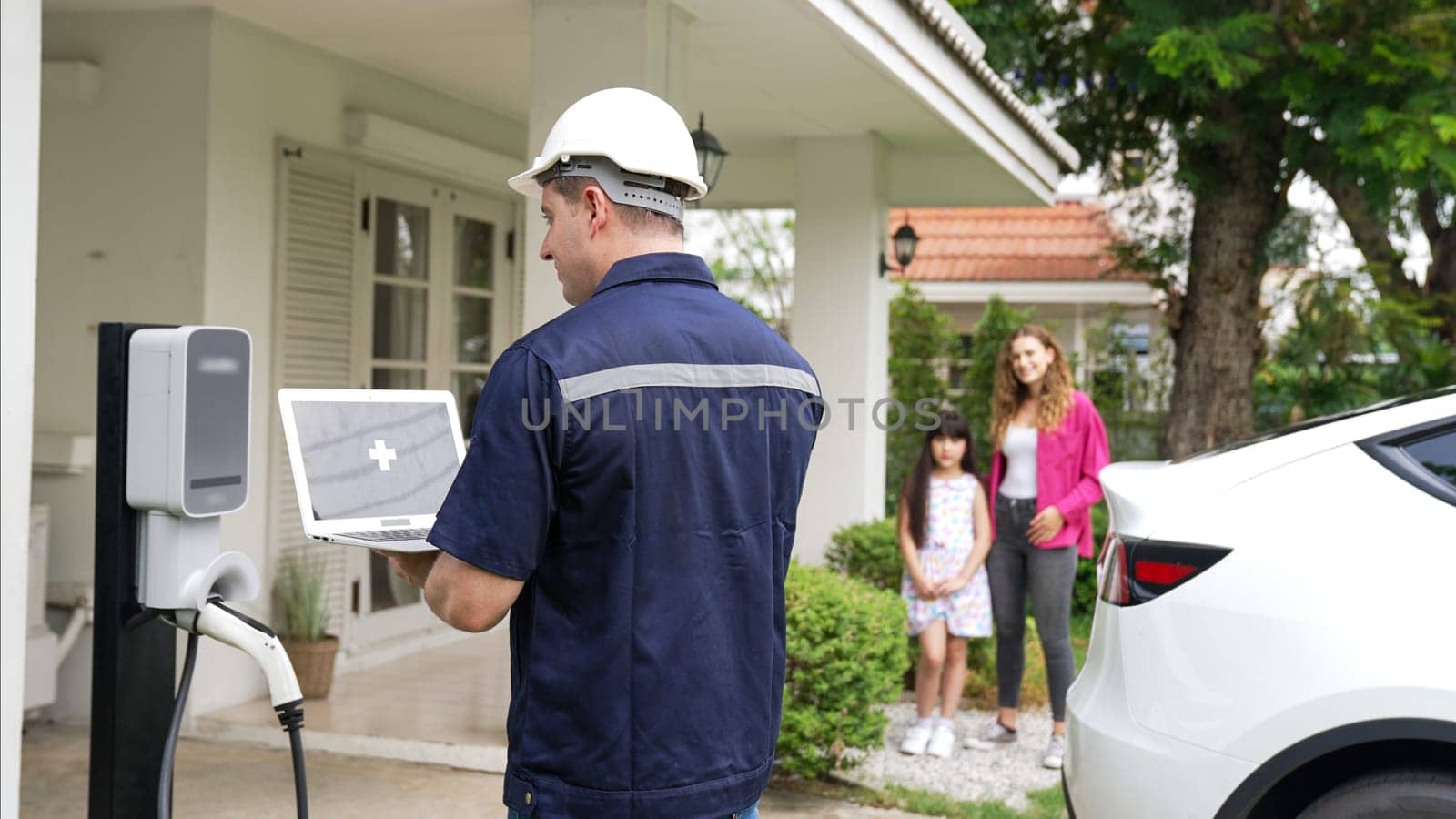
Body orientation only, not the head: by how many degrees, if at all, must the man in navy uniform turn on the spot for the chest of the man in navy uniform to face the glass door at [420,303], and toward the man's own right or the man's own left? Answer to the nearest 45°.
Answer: approximately 45° to the man's own right

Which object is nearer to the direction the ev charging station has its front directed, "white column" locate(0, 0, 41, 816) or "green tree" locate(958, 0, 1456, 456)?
the green tree

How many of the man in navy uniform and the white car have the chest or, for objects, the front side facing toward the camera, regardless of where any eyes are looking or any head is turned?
0

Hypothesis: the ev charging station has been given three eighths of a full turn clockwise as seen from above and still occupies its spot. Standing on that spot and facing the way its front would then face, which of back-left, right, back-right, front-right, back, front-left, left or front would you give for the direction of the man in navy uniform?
back-left

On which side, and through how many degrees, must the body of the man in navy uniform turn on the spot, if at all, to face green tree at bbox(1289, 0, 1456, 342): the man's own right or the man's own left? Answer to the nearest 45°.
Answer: approximately 90° to the man's own right

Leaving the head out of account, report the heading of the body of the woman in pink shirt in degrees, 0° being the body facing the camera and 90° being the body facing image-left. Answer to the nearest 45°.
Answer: approximately 45°

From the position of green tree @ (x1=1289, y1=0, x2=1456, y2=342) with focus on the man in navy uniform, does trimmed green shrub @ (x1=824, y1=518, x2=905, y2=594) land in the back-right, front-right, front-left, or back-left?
front-right

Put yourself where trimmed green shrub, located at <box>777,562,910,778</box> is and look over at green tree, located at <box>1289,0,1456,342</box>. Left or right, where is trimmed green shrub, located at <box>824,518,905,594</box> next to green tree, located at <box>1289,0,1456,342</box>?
left

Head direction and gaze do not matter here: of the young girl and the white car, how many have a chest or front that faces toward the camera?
1

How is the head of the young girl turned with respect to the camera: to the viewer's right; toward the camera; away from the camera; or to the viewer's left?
toward the camera

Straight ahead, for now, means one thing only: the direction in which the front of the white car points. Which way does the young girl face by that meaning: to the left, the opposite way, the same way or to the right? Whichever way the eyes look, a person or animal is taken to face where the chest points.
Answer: to the right

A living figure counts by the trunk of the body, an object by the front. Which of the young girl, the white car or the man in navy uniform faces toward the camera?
the young girl

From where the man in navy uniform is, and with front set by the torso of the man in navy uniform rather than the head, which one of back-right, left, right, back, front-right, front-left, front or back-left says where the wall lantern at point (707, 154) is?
front-right

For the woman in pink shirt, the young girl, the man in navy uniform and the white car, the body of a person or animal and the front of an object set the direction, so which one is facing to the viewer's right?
the white car

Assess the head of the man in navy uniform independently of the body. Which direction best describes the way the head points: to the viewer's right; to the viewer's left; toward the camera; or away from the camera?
to the viewer's left
